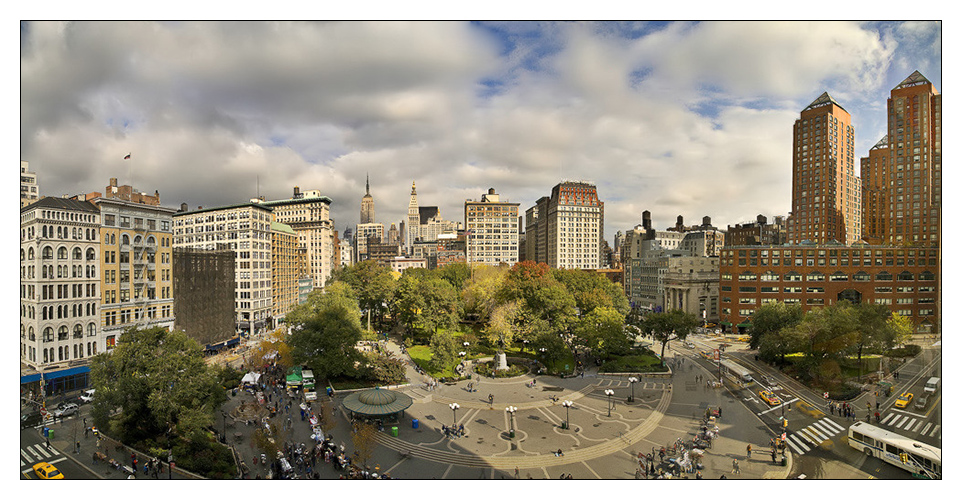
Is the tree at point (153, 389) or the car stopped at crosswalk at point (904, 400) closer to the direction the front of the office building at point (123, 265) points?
the car stopped at crosswalk

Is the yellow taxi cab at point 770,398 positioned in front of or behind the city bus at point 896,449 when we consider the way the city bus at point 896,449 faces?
behind

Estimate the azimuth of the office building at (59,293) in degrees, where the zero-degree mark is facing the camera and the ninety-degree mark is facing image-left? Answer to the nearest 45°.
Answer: approximately 315°

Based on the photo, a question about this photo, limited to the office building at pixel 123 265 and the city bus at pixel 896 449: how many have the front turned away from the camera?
0

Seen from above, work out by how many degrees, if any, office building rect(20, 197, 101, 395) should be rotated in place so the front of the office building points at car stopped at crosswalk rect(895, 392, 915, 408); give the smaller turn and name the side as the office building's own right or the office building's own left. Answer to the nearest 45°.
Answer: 0° — it already faces it

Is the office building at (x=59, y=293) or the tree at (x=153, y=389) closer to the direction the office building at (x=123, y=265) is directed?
the tree

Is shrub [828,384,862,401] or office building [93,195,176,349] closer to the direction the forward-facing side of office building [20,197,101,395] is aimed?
the shrub

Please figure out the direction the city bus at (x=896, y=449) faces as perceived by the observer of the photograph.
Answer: facing the viewer and to the right of the viewer

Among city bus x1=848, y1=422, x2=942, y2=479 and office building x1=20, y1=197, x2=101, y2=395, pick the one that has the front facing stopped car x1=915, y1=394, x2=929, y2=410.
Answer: the office building

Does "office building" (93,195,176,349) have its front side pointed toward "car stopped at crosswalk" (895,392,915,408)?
yes

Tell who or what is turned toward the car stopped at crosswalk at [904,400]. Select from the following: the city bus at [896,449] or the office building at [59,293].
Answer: the office building

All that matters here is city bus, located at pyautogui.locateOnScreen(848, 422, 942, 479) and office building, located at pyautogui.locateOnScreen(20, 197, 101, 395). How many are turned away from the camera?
0

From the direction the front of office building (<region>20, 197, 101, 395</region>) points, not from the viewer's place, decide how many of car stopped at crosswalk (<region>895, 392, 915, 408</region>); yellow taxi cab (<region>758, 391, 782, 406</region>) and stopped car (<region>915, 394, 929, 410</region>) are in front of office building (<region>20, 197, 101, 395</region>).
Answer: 3

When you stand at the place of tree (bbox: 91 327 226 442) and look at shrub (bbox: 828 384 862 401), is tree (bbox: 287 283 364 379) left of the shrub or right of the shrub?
left
